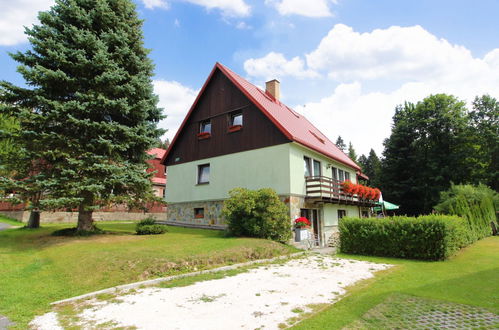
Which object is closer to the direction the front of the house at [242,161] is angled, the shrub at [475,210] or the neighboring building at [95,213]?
the shrub

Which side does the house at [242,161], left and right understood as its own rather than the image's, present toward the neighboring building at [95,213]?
back

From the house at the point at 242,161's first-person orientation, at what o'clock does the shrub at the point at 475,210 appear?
The shrub is roughly at 10 o'clock from the house.

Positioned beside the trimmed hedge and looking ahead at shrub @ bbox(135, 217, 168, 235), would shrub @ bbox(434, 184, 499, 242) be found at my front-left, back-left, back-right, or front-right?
back-right

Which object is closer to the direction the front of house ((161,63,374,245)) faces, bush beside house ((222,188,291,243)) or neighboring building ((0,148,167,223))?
the bush beside house

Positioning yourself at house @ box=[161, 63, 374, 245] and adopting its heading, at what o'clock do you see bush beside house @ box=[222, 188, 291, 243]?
The bush beside house is roughly at 1 o'clock from the house.

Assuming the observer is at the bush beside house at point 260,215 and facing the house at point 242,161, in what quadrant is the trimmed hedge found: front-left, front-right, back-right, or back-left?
back-right

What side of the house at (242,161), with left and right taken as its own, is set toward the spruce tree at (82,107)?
right

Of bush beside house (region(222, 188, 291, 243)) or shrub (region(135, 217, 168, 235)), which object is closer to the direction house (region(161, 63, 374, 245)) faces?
the bush beside house

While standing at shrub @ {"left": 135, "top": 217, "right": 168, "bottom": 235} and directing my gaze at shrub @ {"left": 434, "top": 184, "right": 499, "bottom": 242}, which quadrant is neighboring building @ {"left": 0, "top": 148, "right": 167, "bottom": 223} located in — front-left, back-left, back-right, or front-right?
back-left

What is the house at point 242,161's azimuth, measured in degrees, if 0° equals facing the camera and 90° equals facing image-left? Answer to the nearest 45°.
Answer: approximately 315°
